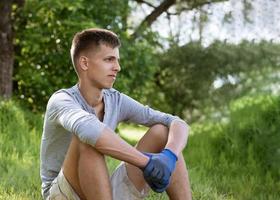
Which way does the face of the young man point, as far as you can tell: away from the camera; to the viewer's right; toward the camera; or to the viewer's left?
to the viewer's right

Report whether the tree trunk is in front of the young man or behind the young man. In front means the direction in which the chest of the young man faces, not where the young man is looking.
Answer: behind

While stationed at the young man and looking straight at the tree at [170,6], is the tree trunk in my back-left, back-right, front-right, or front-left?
front-left

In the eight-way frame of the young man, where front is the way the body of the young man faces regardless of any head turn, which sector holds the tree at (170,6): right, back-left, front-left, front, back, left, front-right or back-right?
back-left

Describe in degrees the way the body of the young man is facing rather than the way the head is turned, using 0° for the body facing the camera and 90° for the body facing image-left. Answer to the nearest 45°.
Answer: approximately 315°

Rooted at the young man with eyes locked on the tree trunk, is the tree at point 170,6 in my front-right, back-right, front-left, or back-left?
front-right

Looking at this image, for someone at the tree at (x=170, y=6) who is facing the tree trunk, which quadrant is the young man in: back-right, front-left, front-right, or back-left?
front-left
